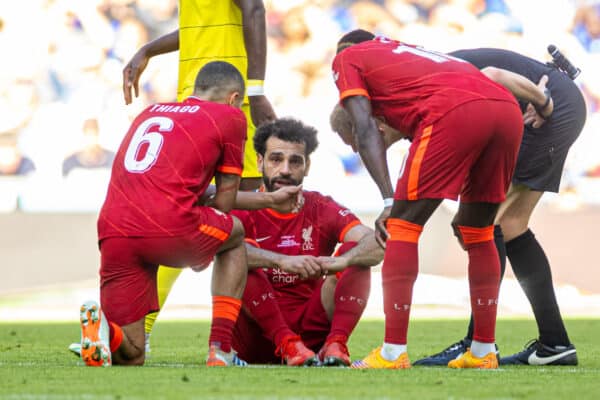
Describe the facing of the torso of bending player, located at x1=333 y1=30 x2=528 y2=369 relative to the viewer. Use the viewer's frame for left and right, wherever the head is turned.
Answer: facing away from the viewer and to the left of the viewer

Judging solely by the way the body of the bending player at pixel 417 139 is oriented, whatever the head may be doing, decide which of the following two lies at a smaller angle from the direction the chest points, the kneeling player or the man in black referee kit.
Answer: the kneeling player

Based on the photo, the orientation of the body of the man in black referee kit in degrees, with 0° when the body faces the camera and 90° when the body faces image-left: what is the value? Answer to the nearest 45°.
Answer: approximately 90°

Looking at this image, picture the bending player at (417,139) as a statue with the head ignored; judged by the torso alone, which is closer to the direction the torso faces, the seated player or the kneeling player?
the seated player

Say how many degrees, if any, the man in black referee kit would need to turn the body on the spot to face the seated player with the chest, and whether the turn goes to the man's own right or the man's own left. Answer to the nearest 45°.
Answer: approximately 45° to the man's own left

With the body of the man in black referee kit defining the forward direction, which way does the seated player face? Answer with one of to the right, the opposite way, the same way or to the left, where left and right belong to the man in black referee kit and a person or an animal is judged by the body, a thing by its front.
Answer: to the left

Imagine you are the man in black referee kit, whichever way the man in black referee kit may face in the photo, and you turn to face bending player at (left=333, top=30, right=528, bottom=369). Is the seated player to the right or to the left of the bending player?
right

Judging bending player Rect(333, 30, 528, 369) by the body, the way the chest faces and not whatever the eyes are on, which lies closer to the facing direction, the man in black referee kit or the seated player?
the seated player

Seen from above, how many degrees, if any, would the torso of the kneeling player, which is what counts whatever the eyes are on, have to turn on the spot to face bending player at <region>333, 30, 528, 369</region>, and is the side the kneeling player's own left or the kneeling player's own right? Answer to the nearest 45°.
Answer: approximately 45° to the kneeling player's own right

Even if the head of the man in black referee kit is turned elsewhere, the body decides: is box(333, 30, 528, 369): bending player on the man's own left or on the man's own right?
on the man's own left
